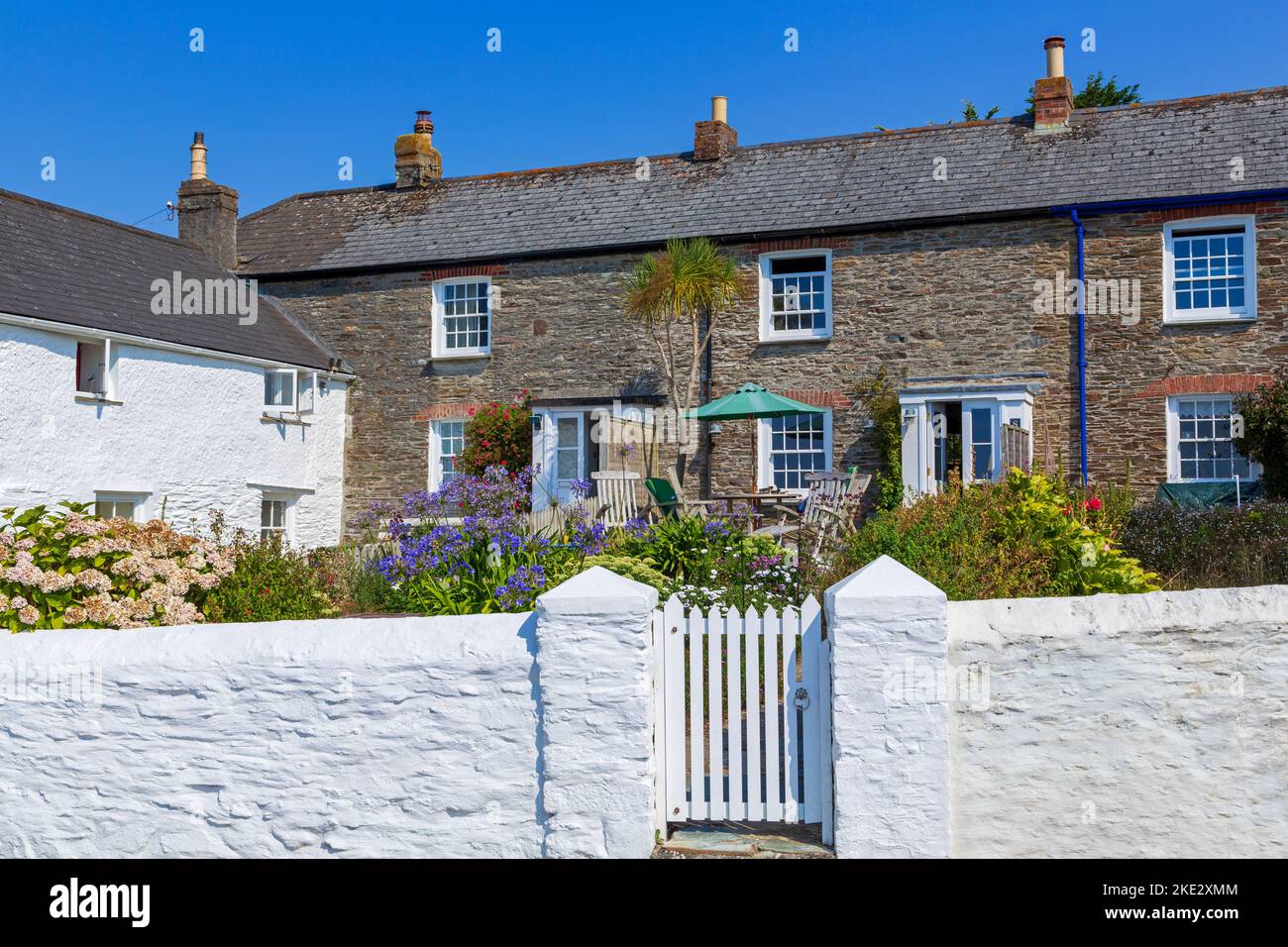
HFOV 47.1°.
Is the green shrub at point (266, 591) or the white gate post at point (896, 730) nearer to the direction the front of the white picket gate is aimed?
the white gate post

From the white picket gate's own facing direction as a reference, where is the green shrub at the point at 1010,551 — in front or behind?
behind

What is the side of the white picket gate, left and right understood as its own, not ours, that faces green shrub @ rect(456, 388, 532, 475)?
back

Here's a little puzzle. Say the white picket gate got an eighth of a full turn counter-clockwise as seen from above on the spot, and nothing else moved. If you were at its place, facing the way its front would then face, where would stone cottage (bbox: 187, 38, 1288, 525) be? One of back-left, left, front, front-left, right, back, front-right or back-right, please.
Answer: back-left

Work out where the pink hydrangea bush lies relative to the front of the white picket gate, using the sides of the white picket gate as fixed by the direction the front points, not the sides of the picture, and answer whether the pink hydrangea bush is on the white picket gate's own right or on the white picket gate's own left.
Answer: on the white picket gate's own right

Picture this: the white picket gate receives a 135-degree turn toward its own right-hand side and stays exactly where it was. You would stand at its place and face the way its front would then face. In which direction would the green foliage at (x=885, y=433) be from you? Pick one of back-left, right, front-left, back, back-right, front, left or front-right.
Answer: front-right

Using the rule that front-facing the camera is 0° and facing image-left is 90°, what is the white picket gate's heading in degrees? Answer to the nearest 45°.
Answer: approximately 0°

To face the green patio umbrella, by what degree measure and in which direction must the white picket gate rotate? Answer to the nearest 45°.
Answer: approximately 180°

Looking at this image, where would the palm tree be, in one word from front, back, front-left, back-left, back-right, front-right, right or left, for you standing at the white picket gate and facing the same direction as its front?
back

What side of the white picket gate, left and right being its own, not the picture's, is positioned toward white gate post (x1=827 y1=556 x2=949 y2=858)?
left

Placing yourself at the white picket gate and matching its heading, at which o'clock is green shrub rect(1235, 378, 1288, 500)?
The green shrub is roughly at 7 o'clock from the white picket gate.
